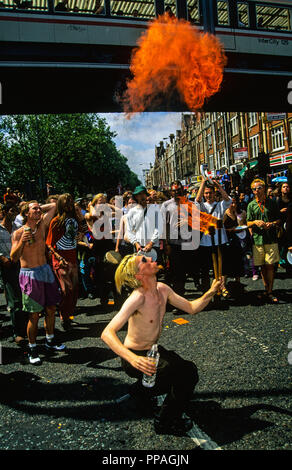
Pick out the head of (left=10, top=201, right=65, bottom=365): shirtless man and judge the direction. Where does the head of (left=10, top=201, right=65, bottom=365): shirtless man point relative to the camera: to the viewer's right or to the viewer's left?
to the viewer's right

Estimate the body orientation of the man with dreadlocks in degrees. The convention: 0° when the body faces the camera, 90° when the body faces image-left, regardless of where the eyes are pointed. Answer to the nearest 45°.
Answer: approximately 315°

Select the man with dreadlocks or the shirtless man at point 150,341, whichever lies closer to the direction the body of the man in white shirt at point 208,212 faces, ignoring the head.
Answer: the shirtless man

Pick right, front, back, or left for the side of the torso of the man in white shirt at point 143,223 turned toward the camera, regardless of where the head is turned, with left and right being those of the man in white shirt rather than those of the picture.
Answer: front

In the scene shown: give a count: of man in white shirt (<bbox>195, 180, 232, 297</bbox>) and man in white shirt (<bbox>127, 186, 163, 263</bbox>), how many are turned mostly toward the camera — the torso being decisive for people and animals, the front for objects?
2

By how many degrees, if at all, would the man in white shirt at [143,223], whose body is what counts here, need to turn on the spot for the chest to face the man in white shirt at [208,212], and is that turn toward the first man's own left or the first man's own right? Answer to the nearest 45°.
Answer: approximately 135° to the first man's own left

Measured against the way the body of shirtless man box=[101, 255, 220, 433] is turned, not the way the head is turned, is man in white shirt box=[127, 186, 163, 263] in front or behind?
behind

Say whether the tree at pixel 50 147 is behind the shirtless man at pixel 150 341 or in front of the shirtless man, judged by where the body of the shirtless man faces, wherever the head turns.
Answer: behind

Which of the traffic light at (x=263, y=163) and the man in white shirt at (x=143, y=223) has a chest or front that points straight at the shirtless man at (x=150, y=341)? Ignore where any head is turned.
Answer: the man in white shirt

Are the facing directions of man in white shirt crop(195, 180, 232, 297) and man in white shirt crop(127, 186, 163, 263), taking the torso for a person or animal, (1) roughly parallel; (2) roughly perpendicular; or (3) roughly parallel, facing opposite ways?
roughly parallel

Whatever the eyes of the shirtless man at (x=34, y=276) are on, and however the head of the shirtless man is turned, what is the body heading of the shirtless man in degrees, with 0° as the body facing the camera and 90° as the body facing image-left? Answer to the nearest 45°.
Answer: approximately 315°
